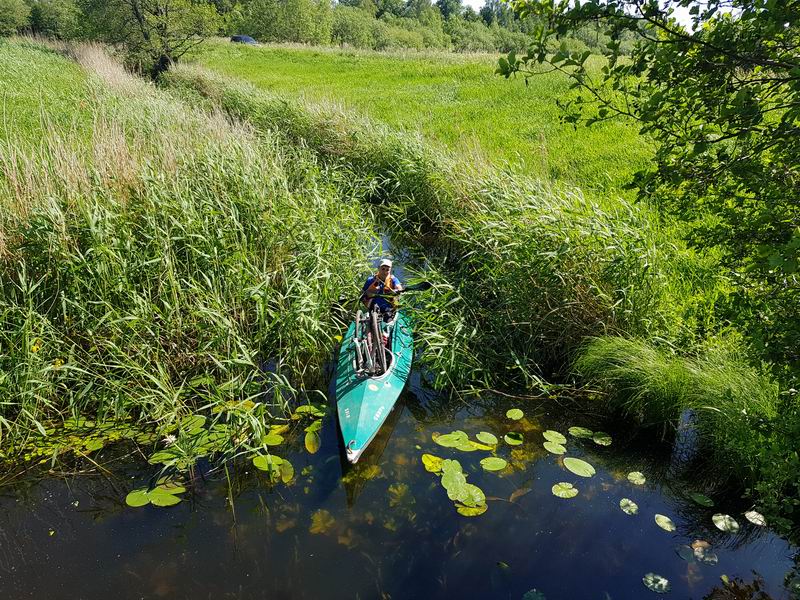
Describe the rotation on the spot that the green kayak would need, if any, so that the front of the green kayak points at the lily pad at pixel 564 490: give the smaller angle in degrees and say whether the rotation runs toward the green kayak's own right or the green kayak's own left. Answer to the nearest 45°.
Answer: approximately 45° to the green kayak's own left

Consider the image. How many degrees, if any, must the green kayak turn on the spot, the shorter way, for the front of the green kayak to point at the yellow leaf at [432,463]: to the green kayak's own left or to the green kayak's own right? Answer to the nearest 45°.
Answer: approximately 45° to the green kayak's own left

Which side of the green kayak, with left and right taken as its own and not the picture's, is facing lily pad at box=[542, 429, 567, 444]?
left

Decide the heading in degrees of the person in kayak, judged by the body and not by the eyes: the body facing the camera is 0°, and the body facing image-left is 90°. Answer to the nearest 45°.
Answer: approximately 0°

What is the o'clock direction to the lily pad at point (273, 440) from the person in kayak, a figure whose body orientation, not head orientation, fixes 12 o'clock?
The lily pad is roughly at 1 o'clock from the person in kayak.

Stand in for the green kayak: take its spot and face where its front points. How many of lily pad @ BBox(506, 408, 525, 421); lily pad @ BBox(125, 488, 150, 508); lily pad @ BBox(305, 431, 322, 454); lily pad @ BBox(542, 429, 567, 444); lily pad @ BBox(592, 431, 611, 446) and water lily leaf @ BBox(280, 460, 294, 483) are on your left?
3

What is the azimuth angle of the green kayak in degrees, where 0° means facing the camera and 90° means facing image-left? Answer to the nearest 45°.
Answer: approximately 0°

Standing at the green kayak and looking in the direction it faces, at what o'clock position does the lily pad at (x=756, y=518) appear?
The lily pad is roughly at 10 o'clock from the green kayak.

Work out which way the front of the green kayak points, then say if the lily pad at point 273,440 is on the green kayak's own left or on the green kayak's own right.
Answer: on the green kayak's own right
